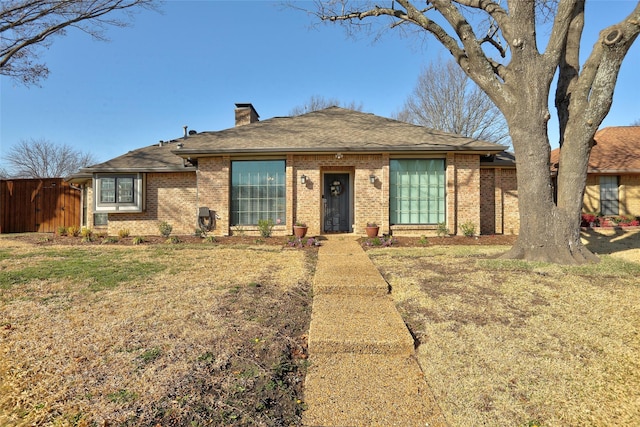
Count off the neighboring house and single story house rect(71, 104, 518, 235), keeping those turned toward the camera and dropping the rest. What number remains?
2

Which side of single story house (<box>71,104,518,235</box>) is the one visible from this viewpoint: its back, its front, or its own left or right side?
front

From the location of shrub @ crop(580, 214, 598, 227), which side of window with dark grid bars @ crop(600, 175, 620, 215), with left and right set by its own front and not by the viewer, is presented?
right

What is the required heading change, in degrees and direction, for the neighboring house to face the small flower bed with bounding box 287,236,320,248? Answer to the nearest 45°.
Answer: approximately 45° to its right

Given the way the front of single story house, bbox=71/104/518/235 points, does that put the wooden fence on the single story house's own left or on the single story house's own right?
on the single story house's own right

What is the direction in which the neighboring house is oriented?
toward the camera

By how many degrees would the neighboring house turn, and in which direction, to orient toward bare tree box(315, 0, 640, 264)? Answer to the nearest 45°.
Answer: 0° — it already faces it

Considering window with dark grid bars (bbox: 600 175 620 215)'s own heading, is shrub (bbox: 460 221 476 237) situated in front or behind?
in front

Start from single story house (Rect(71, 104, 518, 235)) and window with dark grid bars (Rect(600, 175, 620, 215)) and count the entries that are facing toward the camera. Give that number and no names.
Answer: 2

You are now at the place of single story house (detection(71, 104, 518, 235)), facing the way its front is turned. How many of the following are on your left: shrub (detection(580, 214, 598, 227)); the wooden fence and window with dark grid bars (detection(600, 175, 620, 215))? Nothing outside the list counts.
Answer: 2

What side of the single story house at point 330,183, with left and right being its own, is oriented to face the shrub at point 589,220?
left

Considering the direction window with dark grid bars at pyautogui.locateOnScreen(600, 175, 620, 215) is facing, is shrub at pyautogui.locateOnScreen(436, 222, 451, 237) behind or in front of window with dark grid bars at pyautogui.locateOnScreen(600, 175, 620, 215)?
in front

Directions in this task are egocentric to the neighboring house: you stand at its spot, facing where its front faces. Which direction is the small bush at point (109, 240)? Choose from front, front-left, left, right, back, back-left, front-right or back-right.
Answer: front-right

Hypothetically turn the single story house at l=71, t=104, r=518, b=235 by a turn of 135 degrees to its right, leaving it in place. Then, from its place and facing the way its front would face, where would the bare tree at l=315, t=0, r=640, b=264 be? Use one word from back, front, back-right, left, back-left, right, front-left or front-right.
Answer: back

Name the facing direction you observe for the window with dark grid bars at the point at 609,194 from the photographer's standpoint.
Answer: facing the viewer

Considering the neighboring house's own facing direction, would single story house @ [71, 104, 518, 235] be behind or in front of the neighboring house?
in front
